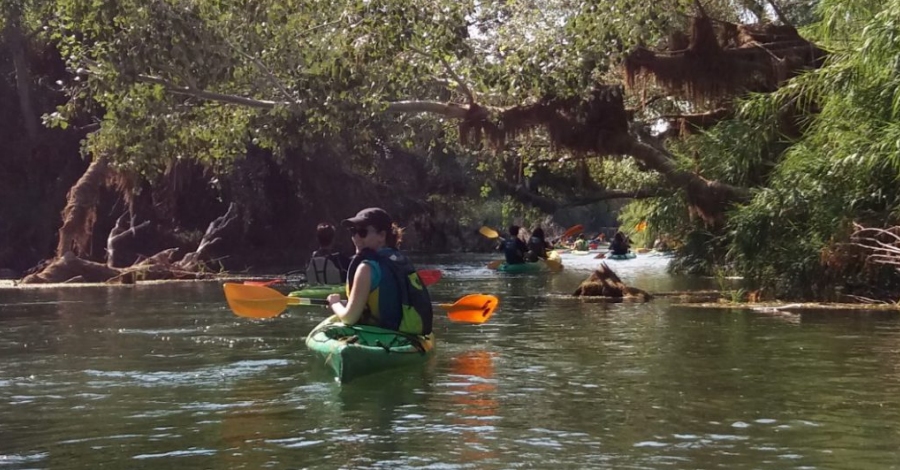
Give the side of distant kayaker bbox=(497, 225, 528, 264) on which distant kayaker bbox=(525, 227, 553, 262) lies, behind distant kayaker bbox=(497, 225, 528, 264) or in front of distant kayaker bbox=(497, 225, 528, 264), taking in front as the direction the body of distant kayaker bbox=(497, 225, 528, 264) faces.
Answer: in front

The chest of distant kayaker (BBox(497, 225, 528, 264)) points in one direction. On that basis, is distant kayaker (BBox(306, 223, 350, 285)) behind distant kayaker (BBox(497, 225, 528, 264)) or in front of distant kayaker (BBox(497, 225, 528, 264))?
behind

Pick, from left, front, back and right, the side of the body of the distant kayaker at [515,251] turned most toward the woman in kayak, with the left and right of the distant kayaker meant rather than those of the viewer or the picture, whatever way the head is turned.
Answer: back

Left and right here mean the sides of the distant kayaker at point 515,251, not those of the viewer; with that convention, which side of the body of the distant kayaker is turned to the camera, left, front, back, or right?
back

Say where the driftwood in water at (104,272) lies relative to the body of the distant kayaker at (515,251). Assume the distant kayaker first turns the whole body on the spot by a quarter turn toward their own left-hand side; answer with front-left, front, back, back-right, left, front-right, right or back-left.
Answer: front

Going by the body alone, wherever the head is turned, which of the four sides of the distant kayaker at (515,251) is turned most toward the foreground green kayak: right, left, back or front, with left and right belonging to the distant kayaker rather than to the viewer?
back

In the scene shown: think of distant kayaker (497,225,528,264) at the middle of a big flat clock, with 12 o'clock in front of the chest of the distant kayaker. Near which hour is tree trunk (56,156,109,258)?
The tree trunk is roughly at 9 o'clock from the distant kayaker.

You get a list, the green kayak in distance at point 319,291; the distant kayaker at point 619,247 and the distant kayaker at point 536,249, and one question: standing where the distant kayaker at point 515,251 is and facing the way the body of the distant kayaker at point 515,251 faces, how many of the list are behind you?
1
